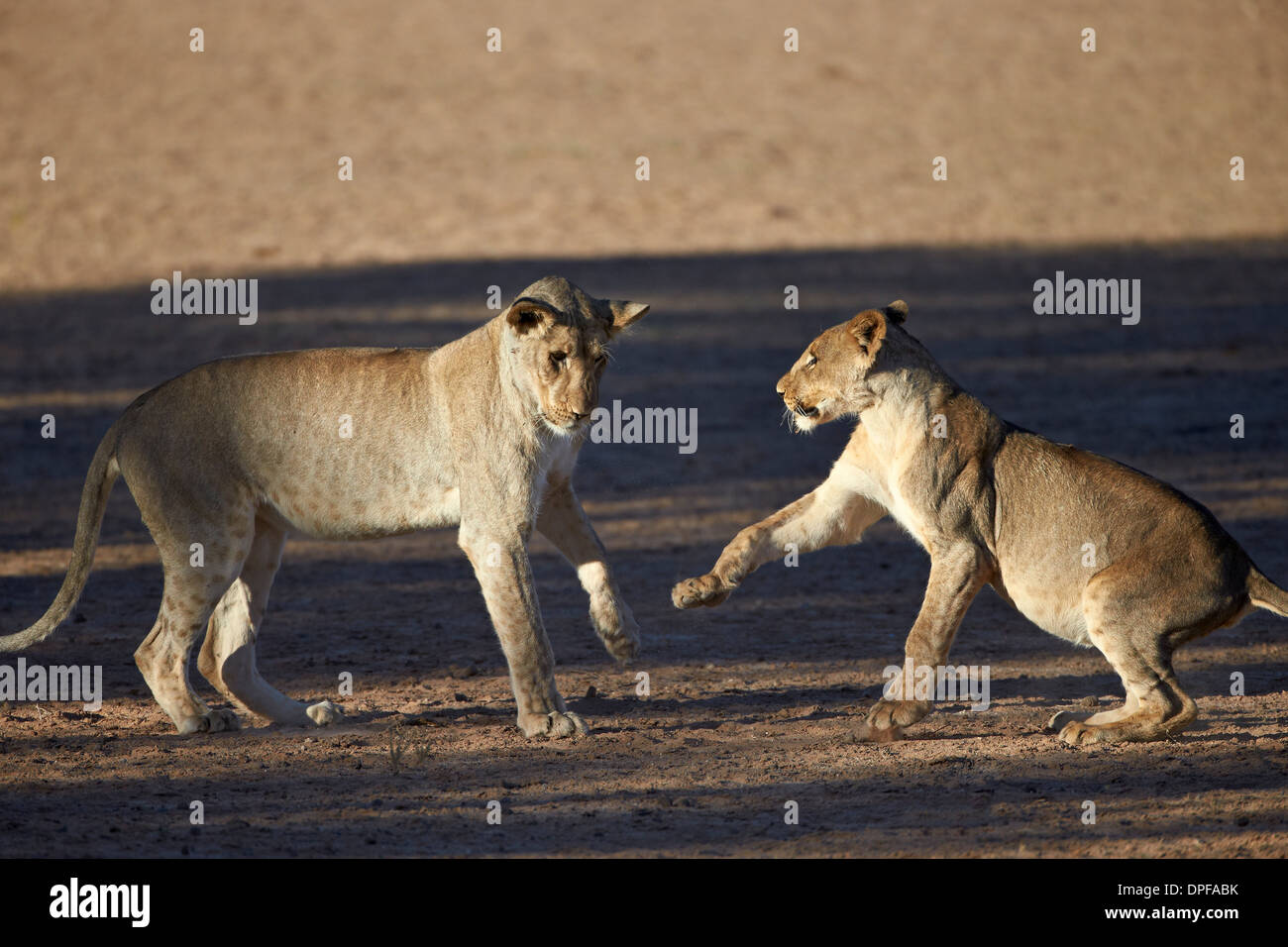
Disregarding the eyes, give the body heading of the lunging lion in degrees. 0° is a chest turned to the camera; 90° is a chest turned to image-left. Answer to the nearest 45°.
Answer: approximately 90°
